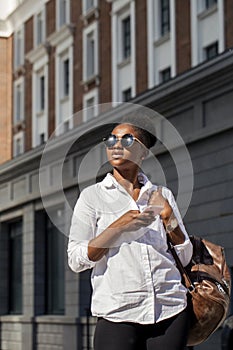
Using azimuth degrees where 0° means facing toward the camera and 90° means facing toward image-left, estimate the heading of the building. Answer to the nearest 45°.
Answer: approximately 45°

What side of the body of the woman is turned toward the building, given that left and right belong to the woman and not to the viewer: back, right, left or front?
back

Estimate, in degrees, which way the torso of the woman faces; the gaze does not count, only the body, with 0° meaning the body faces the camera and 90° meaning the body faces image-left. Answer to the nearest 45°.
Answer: approximately 0°
